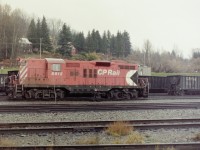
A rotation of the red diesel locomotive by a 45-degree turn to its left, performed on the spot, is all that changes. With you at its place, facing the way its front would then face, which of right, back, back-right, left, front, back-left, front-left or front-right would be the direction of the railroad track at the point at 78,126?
front-left

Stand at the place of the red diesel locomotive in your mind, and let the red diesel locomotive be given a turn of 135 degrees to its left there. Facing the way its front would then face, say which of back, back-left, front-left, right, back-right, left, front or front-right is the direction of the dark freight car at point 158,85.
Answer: left

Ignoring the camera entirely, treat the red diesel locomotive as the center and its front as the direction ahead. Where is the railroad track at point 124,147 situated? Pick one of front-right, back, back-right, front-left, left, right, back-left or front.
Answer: left

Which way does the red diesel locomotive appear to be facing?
to the viewer's left

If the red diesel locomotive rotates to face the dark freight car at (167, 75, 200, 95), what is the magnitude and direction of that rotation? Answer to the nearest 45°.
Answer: approximately 135° to its right
